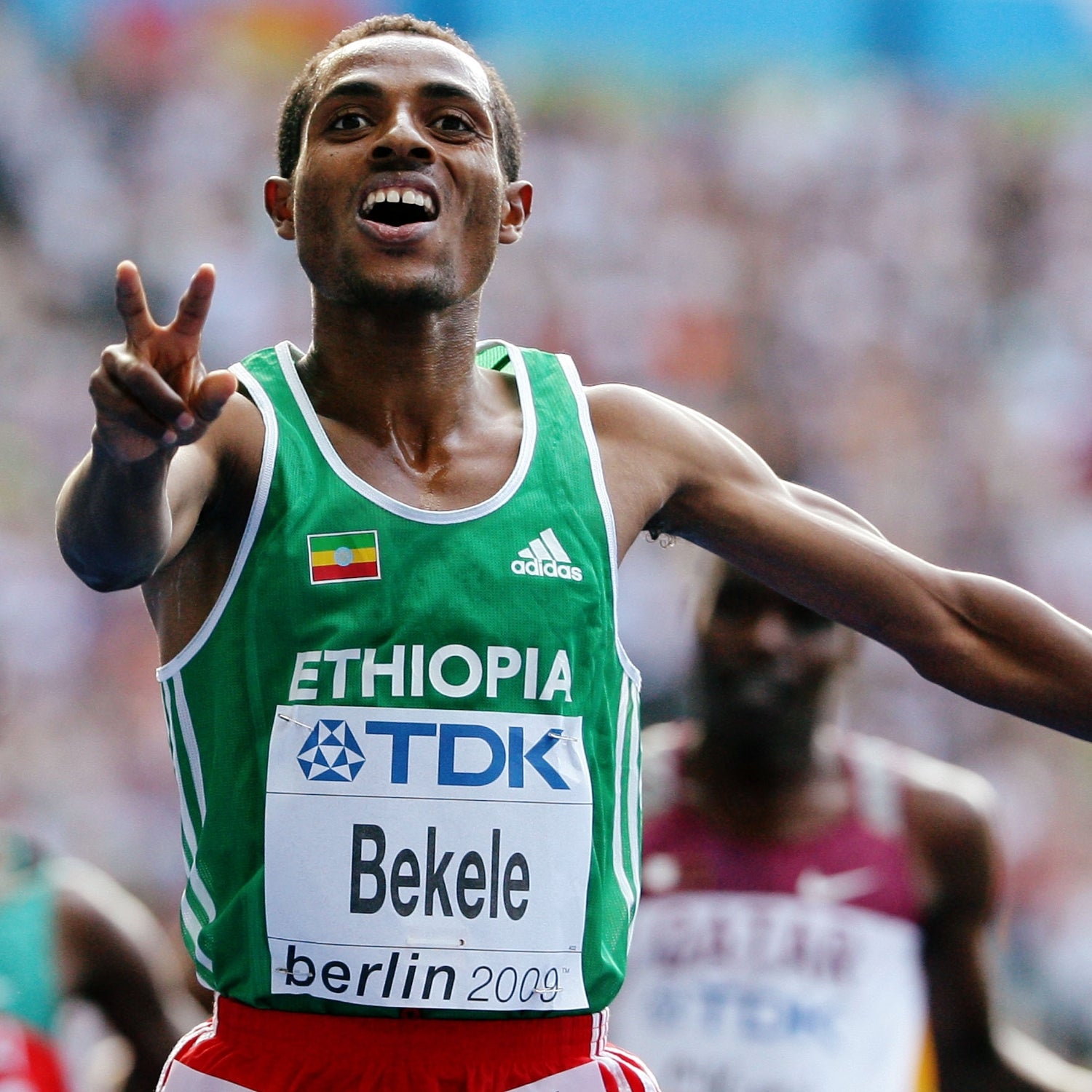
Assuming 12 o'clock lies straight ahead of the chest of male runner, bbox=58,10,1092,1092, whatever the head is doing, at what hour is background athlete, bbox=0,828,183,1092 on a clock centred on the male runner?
The background athlete is roughly at 5 o'clock from the male runner.

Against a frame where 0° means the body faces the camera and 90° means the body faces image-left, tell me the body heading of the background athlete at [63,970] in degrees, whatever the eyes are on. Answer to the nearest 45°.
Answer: approximately 0°

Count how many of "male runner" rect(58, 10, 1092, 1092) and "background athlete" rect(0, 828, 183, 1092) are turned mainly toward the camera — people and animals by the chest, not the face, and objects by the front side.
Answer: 2

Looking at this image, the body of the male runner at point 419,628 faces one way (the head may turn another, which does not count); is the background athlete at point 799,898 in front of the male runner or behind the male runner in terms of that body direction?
behind

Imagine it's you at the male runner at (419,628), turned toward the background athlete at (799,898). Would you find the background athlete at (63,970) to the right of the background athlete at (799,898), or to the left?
left

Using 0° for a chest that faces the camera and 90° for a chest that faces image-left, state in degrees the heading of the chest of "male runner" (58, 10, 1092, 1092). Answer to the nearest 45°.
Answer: approximately 0°

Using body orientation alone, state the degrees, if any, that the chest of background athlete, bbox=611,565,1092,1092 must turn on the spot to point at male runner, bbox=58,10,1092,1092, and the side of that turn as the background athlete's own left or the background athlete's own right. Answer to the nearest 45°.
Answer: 0° — they already face them

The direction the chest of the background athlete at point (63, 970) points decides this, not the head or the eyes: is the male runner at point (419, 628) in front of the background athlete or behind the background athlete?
in front
